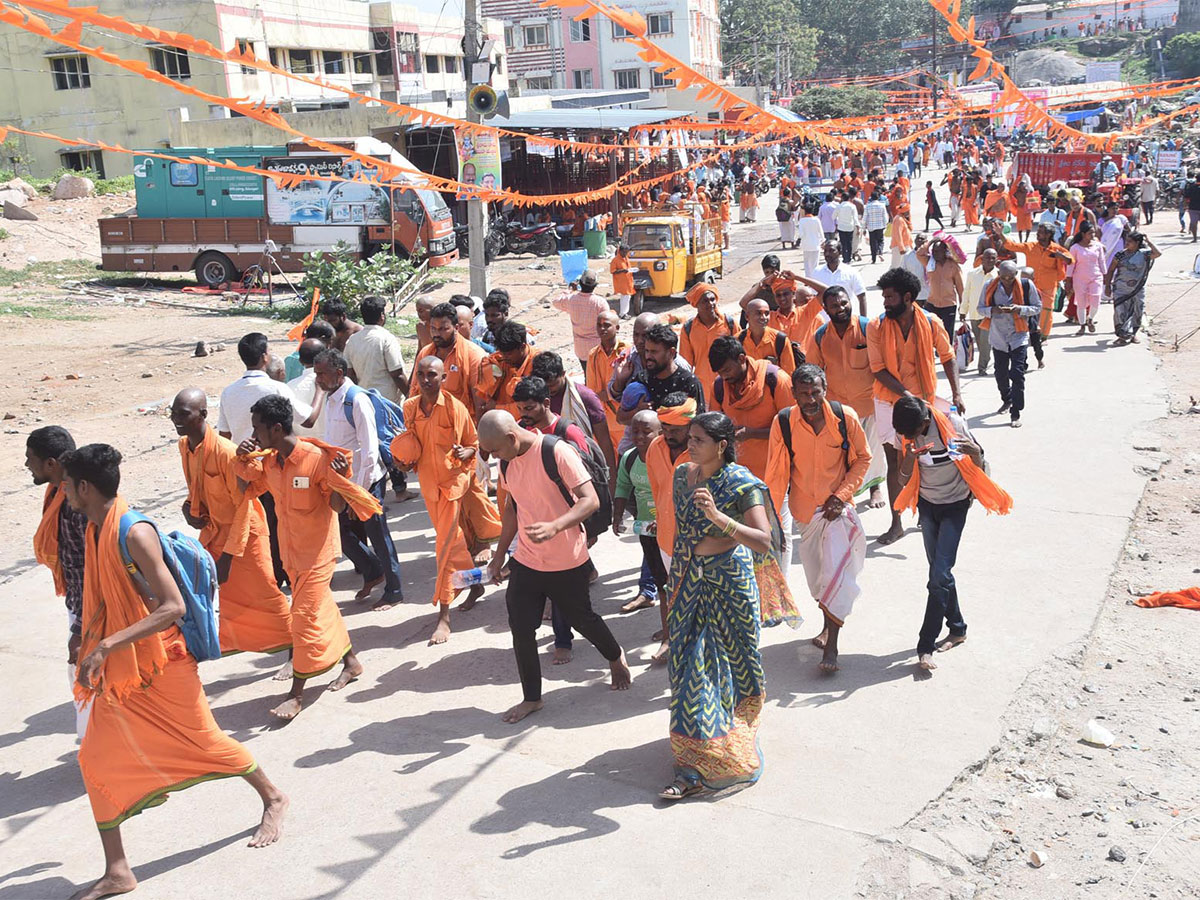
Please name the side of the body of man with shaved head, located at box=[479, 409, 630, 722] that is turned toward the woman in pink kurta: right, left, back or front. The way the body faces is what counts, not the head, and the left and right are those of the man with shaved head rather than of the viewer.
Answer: back

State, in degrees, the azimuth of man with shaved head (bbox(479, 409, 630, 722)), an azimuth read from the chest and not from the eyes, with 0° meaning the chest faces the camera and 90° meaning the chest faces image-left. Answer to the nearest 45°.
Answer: approximately 45°

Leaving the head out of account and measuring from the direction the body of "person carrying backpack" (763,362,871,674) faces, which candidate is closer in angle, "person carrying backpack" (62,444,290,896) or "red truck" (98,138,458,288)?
the person carrying backpack

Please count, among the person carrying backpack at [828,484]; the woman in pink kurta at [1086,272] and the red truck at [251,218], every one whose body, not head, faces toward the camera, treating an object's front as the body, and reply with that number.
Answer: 2

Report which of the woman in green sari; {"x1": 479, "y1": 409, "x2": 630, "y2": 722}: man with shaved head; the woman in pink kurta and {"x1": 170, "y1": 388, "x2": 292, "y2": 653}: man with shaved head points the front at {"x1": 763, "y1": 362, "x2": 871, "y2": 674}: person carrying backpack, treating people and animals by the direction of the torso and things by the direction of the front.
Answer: the woman in pink kurta

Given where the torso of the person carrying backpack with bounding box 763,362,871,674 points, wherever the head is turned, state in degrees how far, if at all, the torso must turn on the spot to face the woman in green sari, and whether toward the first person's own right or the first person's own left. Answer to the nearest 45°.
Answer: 0° — they already face them

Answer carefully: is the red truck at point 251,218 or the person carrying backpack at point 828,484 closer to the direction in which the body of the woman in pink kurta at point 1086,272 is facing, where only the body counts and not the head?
the person carrying backpack

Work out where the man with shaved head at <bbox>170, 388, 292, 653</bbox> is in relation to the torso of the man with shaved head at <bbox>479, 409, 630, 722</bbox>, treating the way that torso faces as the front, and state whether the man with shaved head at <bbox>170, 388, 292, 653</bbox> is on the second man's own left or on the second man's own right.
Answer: on the second man's own right

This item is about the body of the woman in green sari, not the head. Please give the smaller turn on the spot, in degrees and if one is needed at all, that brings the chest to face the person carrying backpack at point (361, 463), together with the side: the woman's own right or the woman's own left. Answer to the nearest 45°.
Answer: approximately 90° to the woman's own right
